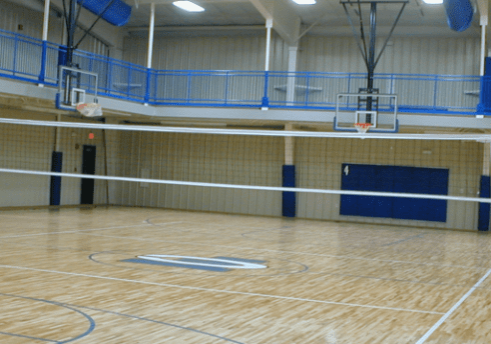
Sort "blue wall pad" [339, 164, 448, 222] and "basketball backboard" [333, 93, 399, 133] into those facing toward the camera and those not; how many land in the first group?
2

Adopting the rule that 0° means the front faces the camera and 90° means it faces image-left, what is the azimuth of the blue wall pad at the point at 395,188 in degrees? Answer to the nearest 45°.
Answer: approximately 0°

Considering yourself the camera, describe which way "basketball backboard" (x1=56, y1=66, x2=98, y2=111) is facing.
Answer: facing the viewer and to the right of the viewer

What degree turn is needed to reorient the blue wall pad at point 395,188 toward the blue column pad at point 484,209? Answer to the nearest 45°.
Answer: approximately 90° to its left

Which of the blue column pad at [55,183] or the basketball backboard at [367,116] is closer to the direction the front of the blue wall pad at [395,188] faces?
the basketball backboard

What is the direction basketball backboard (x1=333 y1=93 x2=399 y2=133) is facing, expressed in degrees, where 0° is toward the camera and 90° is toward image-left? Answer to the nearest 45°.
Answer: approximately 0°

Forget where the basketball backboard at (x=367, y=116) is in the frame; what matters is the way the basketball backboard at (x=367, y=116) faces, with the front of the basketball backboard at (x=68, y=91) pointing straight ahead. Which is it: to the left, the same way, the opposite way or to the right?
to the right

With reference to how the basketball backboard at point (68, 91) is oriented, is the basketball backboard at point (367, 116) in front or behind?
in front

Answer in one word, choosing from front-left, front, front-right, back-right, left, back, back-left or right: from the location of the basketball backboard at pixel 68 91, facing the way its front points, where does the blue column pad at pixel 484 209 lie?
front-left

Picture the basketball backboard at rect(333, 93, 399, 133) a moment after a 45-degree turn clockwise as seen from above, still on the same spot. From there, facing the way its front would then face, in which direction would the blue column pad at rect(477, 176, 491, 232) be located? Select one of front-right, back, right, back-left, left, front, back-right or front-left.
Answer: back

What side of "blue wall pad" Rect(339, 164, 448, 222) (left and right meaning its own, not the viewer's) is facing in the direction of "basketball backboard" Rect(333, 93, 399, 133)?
front

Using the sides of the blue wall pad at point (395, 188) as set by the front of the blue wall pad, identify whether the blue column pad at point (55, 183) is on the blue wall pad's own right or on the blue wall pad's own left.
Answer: on the blue wall pad's own right

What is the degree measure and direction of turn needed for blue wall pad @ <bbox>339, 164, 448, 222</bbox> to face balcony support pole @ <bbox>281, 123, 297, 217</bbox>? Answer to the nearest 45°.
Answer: approximately 90° to its right
